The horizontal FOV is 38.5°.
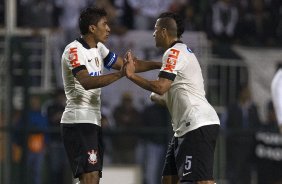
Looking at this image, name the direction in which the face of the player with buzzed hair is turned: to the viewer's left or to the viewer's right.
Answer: to the viewer's left

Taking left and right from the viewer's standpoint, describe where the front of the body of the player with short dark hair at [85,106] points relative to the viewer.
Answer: facing the viewer and to the right of the viewer

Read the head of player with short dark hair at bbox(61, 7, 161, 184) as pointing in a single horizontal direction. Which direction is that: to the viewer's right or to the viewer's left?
to the viewer's right

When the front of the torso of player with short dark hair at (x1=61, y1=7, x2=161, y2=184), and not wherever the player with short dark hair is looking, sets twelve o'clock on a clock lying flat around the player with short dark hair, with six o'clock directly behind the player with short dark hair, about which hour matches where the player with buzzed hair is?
The player with buzzed hair is roughly at 11 o'clock from the player with short dark hair.
